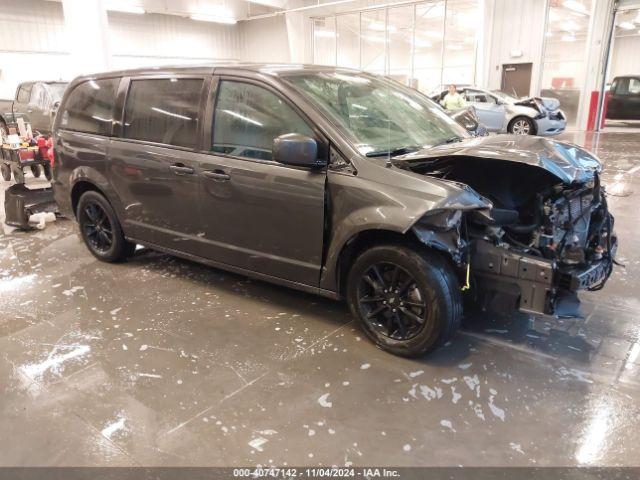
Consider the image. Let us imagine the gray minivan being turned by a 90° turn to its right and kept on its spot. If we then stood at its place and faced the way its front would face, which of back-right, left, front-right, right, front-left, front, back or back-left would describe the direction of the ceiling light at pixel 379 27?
back-right

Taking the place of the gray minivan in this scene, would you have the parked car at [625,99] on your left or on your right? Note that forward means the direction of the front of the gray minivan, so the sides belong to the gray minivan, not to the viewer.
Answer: on your left

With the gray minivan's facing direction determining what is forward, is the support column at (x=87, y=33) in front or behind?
behind

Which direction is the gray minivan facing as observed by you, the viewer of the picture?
facing the viewer and to the right of the viewer

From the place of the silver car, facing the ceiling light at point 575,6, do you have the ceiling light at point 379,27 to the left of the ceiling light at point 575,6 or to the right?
left
